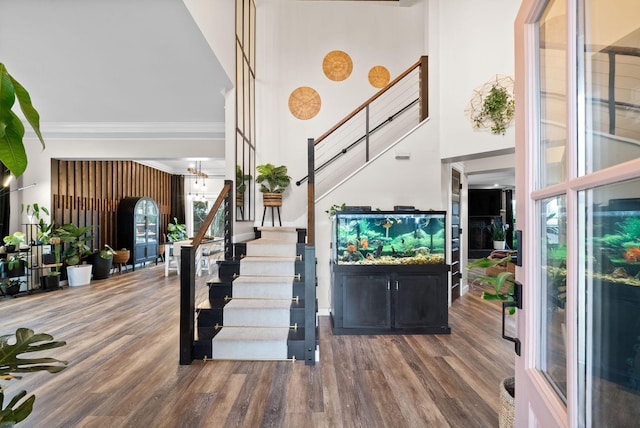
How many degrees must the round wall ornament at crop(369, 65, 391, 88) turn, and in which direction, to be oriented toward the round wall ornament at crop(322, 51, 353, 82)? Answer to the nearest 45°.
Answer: approximately 90° to its right

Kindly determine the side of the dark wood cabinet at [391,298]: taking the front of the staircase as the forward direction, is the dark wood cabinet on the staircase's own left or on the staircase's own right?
on the staircase's own left

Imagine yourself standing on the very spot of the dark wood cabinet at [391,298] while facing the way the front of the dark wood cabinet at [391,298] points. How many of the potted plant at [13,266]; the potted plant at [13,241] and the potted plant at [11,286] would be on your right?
3

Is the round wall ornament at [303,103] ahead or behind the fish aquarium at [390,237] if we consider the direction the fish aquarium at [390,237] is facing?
behind

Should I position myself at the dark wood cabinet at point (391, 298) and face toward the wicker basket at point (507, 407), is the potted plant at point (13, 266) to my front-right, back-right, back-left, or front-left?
back-right

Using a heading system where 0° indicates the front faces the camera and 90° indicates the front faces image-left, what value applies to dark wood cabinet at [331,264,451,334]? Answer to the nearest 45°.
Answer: approximately 0°

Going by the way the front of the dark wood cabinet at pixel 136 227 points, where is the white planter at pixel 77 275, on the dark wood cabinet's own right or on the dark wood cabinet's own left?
on the dark wood cabinet's own right

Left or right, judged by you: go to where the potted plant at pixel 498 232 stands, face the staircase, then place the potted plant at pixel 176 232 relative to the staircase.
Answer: right
